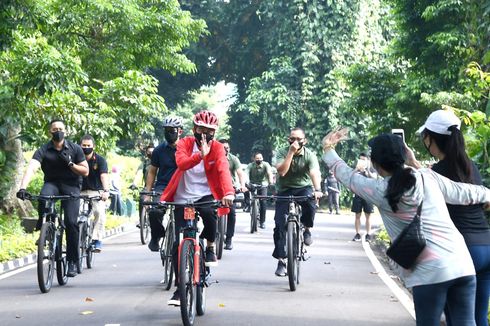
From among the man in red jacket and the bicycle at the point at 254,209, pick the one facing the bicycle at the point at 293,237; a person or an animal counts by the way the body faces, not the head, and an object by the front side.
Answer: the bicycle at the point at 254,209

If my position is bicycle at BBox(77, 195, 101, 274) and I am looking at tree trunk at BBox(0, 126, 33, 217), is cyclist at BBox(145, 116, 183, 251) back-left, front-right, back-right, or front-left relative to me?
back-right

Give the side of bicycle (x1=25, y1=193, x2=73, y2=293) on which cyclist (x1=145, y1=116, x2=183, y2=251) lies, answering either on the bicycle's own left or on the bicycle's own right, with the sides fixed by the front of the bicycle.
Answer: on the bicycle's own left

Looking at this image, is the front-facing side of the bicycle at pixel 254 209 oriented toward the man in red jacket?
yes

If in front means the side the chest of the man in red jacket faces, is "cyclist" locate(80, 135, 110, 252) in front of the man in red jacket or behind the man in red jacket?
behind

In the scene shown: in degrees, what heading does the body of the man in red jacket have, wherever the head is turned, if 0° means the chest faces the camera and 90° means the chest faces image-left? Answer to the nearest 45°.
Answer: approximately 0°

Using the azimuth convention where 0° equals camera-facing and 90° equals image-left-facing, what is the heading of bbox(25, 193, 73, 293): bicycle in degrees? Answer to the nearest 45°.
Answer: approximately 0°

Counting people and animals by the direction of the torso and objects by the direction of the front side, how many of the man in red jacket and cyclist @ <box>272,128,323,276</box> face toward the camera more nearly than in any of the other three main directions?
2
